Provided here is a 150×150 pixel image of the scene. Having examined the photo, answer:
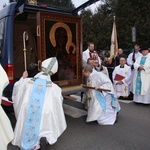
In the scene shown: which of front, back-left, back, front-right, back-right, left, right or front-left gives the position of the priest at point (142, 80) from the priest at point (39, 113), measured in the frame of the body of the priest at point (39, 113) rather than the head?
front-right

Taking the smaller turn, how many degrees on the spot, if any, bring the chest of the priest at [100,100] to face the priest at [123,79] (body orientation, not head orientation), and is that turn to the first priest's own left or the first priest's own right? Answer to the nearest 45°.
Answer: approximately 90° to the first priest's own right

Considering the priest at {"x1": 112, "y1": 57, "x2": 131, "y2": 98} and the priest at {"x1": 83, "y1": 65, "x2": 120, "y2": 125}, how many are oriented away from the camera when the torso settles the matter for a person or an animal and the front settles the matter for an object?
0

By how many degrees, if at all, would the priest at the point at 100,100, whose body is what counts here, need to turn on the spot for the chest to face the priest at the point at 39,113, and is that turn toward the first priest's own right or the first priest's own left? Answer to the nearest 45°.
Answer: approximately 45° to the first priest's own left

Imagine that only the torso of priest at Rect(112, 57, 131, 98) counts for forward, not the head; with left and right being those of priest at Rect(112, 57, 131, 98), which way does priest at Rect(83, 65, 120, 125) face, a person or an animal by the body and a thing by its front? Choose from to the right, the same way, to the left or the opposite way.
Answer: to the right

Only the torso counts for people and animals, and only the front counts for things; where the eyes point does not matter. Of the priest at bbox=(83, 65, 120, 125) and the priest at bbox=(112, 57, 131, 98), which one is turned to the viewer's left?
the priest at bbox=(83, 65, 120, 125)

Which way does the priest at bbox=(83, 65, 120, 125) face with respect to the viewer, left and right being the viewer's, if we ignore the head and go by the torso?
facing to the left of the viewer

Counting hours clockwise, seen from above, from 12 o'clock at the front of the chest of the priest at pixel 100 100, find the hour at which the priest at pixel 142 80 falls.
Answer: the priest at pixel 142 80 is roughly at 4 o'clock from the priest at pixel 100 100.
